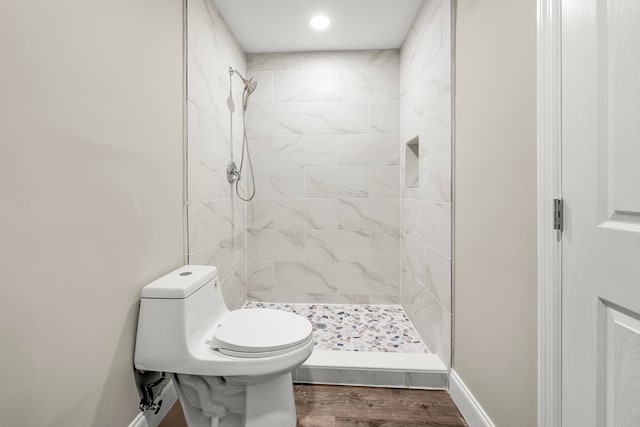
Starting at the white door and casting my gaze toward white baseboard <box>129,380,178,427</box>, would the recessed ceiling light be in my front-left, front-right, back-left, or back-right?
front-right

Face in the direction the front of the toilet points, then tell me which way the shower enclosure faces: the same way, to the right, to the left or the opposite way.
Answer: to the right

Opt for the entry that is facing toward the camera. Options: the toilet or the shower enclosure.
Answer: the shower enclosure

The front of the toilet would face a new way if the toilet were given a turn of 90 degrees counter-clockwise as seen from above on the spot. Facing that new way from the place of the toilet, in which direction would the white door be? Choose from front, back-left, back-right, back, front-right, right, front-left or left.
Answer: back-right

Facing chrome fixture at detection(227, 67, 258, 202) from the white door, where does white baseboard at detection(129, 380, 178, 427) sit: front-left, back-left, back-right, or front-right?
front-left

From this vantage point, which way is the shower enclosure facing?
toward the camera

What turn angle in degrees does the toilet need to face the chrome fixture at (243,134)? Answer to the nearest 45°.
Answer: approximately 90° to its left

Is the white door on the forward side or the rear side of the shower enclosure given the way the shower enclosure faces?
on the forward side

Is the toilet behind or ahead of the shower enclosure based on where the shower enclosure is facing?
ahead

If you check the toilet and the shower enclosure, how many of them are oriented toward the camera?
1

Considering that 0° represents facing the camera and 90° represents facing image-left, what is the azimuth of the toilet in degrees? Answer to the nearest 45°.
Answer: approximately 270°
